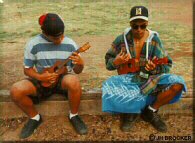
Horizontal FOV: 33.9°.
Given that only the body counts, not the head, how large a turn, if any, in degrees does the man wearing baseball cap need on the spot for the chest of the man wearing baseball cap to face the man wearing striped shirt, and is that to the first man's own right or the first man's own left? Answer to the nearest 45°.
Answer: approximately 90° to the first man's own right

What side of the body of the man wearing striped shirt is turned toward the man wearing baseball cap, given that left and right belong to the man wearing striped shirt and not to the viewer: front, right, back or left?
left

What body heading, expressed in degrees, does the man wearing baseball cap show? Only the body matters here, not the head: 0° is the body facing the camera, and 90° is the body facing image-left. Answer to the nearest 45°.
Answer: approximately 0°

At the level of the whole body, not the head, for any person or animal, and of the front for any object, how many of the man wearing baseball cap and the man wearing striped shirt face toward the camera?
2

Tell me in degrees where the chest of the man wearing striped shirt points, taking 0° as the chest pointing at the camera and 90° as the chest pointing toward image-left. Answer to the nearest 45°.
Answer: approximately 0°
